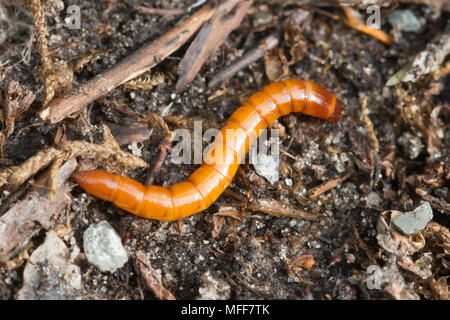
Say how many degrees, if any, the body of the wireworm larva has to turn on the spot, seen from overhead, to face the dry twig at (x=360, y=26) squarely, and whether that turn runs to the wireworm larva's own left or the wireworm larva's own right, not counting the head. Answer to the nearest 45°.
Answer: approximately 45° to the wireworm larva's own left

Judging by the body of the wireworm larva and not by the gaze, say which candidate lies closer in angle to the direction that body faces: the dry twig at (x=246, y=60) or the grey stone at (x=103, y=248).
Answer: the dry twig

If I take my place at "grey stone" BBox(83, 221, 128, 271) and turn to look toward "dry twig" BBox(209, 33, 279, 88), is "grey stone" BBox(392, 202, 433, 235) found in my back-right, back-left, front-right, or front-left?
front-right

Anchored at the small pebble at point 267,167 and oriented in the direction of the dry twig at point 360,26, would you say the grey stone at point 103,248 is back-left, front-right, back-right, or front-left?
back-left

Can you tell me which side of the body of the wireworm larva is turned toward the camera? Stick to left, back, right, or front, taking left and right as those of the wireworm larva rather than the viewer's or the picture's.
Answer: right

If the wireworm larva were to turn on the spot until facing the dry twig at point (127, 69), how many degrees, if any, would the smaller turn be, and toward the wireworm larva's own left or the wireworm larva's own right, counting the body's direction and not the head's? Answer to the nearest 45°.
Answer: approximately 135° to the wireworm larva's own left

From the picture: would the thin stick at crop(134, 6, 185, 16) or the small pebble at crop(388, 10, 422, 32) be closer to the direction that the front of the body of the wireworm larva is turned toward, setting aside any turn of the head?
the small pebble

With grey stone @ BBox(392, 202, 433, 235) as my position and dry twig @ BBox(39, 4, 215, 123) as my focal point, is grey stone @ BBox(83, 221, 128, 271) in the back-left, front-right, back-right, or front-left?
front-left

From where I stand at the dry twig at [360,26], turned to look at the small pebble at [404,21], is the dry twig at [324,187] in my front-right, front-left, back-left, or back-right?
back-right
